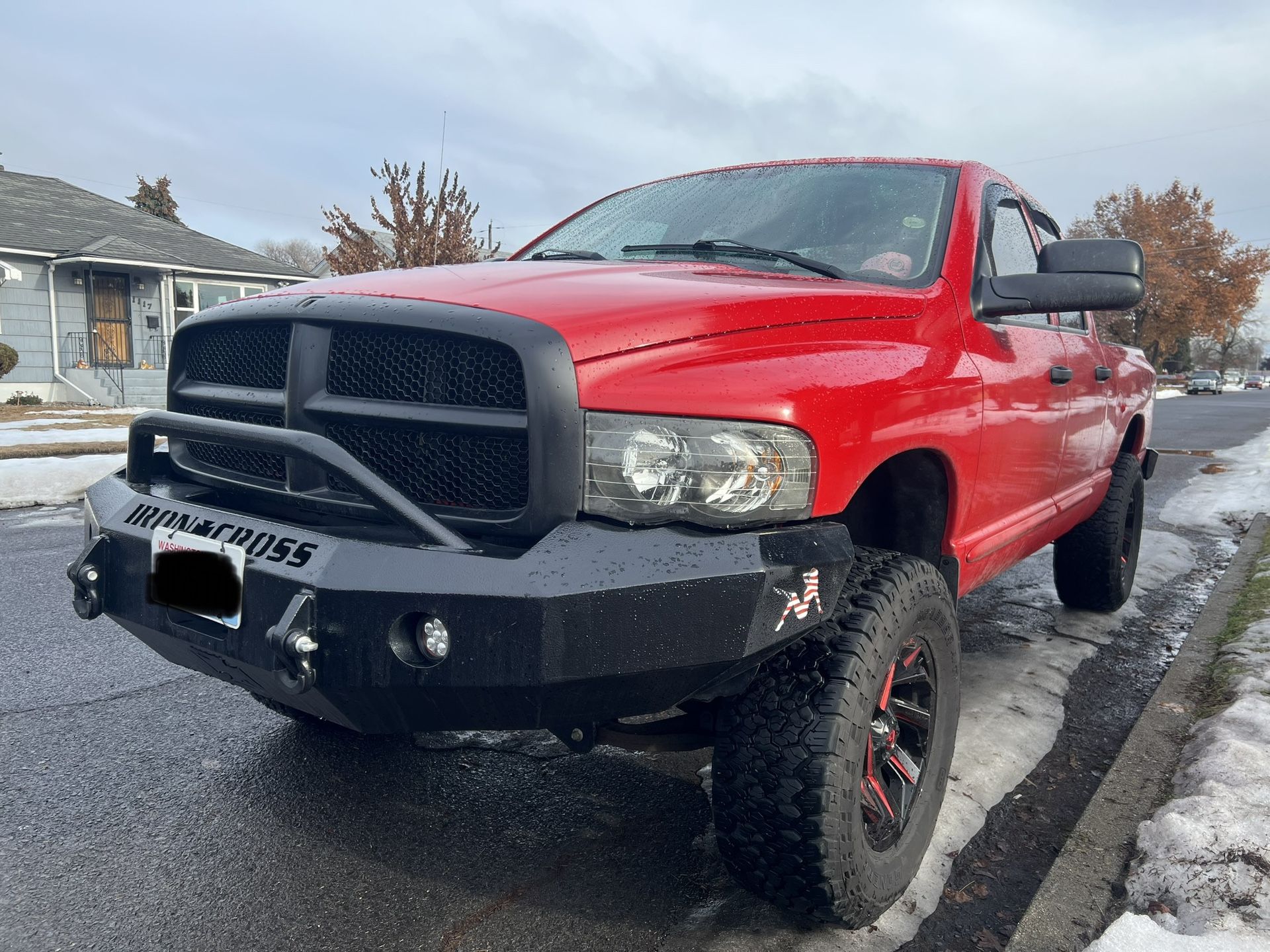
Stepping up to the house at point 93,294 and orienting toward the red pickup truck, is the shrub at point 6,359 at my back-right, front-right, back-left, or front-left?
front-right

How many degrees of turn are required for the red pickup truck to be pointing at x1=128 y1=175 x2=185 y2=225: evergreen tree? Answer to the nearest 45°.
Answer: approximately 90° to its right

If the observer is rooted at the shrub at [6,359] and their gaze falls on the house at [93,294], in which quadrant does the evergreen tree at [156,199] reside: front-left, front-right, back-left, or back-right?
front-left

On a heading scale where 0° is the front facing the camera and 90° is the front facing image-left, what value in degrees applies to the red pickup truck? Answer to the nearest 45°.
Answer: approximately 45°

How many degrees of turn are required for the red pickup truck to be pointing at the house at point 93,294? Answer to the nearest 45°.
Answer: approximately 90° to its right

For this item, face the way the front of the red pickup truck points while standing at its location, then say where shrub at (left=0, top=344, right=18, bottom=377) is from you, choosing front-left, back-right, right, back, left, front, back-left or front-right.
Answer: right
